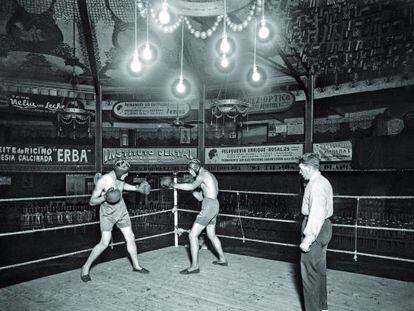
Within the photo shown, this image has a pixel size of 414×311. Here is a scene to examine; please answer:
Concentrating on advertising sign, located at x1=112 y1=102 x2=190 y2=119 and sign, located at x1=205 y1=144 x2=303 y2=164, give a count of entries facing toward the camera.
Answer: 2

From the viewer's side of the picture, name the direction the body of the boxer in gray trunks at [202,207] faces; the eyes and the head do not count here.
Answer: to the viewer's left

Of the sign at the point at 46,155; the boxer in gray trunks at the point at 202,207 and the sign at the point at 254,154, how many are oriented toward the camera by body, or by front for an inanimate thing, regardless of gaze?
2

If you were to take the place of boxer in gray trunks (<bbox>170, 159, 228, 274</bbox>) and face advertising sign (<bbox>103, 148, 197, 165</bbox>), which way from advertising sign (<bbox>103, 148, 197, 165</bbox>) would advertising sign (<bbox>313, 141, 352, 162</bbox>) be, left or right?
right

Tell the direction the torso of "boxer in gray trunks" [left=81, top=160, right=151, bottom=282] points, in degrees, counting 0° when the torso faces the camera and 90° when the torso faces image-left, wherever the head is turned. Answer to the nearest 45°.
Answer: approximately 315°

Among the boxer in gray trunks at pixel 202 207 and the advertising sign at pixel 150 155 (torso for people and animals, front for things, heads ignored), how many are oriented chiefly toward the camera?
1

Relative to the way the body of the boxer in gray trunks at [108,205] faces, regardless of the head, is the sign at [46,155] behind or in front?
behind

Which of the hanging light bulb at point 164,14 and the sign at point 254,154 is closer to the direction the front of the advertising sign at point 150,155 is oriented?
the hanging light bulb

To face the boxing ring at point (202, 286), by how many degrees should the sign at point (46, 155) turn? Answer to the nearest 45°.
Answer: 0° — it already faces it

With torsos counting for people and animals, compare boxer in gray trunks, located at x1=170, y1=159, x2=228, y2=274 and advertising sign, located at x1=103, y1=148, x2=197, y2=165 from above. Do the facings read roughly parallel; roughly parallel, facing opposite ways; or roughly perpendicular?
roughly perpendicular

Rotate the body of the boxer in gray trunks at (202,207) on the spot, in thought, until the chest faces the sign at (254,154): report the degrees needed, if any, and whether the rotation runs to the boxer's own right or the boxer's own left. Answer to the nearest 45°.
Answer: approximately 90° to the boxer's own right

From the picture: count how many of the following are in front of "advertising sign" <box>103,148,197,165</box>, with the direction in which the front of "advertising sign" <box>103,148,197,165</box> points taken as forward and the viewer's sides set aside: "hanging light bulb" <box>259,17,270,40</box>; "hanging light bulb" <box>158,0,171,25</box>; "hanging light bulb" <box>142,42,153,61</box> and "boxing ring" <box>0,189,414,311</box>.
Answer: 4

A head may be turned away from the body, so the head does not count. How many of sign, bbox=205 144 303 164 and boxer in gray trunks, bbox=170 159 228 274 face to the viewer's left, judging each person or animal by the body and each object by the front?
1
